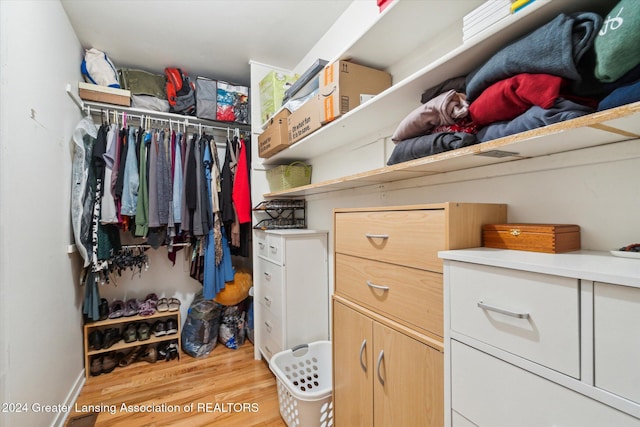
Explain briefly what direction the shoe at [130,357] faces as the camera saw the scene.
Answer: facing the viewer and to the left of the viewer

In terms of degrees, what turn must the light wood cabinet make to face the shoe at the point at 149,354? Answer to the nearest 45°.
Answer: approximately 45° to its right

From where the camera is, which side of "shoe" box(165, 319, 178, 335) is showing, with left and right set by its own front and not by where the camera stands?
front

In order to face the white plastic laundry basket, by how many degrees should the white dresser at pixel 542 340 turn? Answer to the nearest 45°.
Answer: approximately 45° to its right

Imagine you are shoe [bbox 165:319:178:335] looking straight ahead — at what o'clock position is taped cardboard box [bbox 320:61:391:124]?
The taped cardboard box is roughly at 11 o'clock from the shoe.

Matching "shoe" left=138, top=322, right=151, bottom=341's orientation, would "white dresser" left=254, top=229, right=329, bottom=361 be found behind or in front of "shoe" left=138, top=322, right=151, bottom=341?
in front

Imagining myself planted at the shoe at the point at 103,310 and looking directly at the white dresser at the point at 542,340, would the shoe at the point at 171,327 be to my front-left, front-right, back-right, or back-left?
front-left

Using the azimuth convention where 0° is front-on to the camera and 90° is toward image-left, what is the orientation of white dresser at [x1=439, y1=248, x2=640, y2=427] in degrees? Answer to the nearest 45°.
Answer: approximately 45°

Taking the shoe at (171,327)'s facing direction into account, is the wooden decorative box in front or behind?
in front

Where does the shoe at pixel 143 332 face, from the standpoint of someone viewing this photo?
facing the viewer

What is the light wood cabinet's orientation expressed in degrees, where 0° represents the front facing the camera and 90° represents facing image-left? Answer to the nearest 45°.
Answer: approximately 45°
